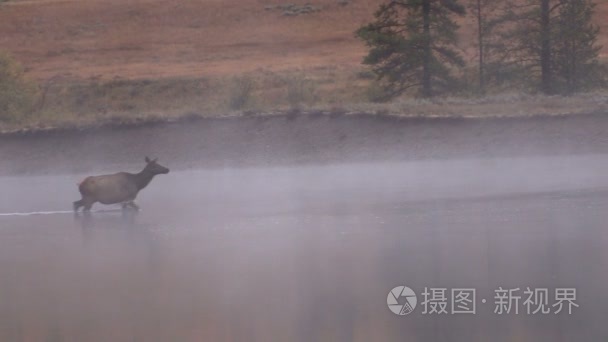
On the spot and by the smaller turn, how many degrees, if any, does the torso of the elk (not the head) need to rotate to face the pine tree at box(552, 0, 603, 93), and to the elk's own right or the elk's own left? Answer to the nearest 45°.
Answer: approximately 45° to the elk's own left

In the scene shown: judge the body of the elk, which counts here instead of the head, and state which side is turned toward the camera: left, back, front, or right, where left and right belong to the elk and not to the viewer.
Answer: right
